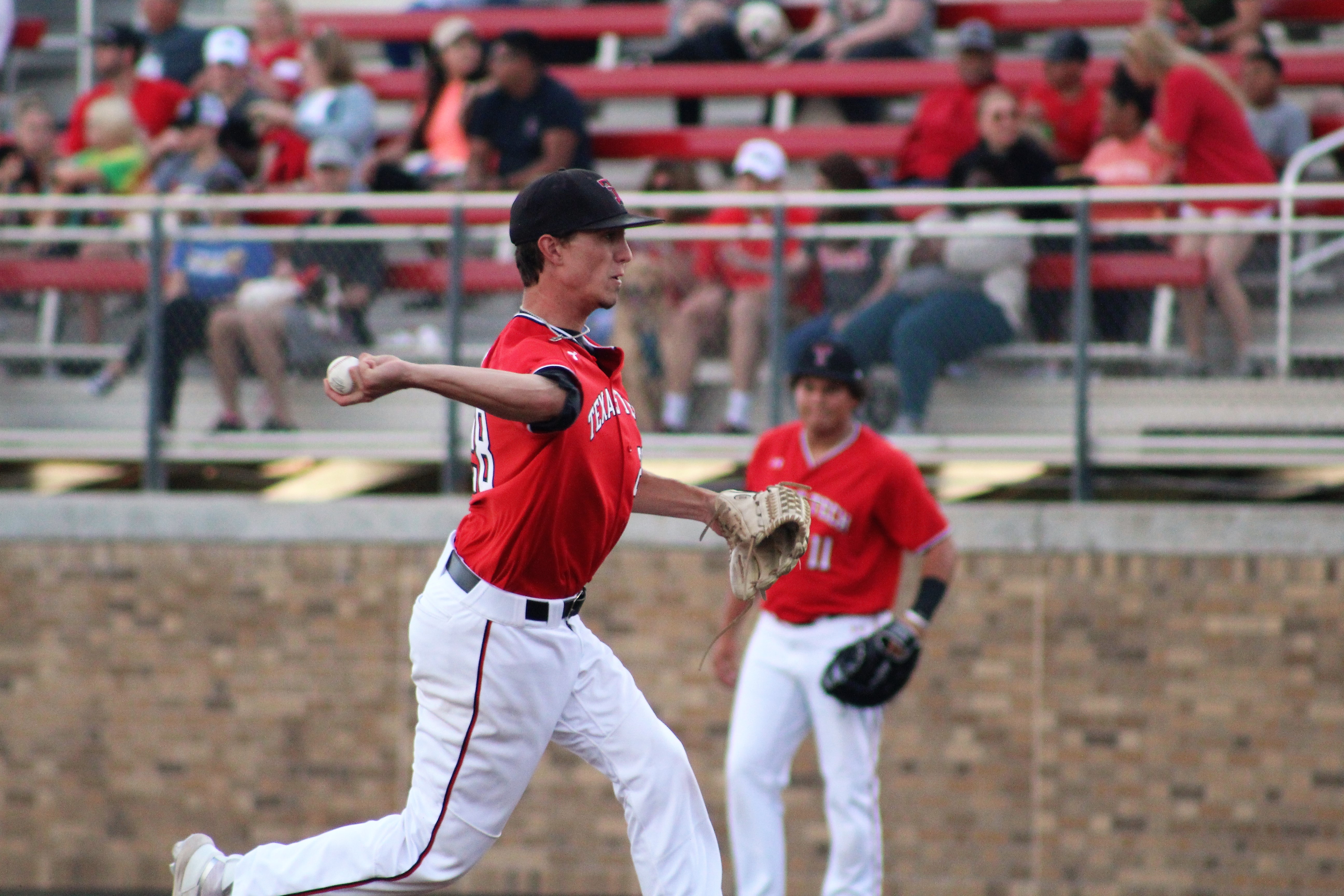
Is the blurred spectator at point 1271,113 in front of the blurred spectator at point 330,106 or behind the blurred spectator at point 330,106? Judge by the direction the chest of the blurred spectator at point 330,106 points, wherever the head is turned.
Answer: behind

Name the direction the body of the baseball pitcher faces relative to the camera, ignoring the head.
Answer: to the viewer's right

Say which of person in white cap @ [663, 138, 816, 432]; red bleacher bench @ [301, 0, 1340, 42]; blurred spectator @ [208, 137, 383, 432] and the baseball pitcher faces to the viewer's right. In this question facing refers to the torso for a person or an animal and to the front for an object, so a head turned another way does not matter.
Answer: the baseball pitcher

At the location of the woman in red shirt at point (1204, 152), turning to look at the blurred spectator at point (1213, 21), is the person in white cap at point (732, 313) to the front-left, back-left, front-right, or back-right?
back-left

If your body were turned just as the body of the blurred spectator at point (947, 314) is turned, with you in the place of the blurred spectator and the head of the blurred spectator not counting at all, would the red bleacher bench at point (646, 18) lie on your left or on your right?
on your right

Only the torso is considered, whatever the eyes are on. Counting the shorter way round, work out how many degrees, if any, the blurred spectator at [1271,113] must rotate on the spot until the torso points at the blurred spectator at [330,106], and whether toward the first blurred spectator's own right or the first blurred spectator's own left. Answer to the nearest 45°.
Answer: approximately 45° to the first blurred spectator's own right
